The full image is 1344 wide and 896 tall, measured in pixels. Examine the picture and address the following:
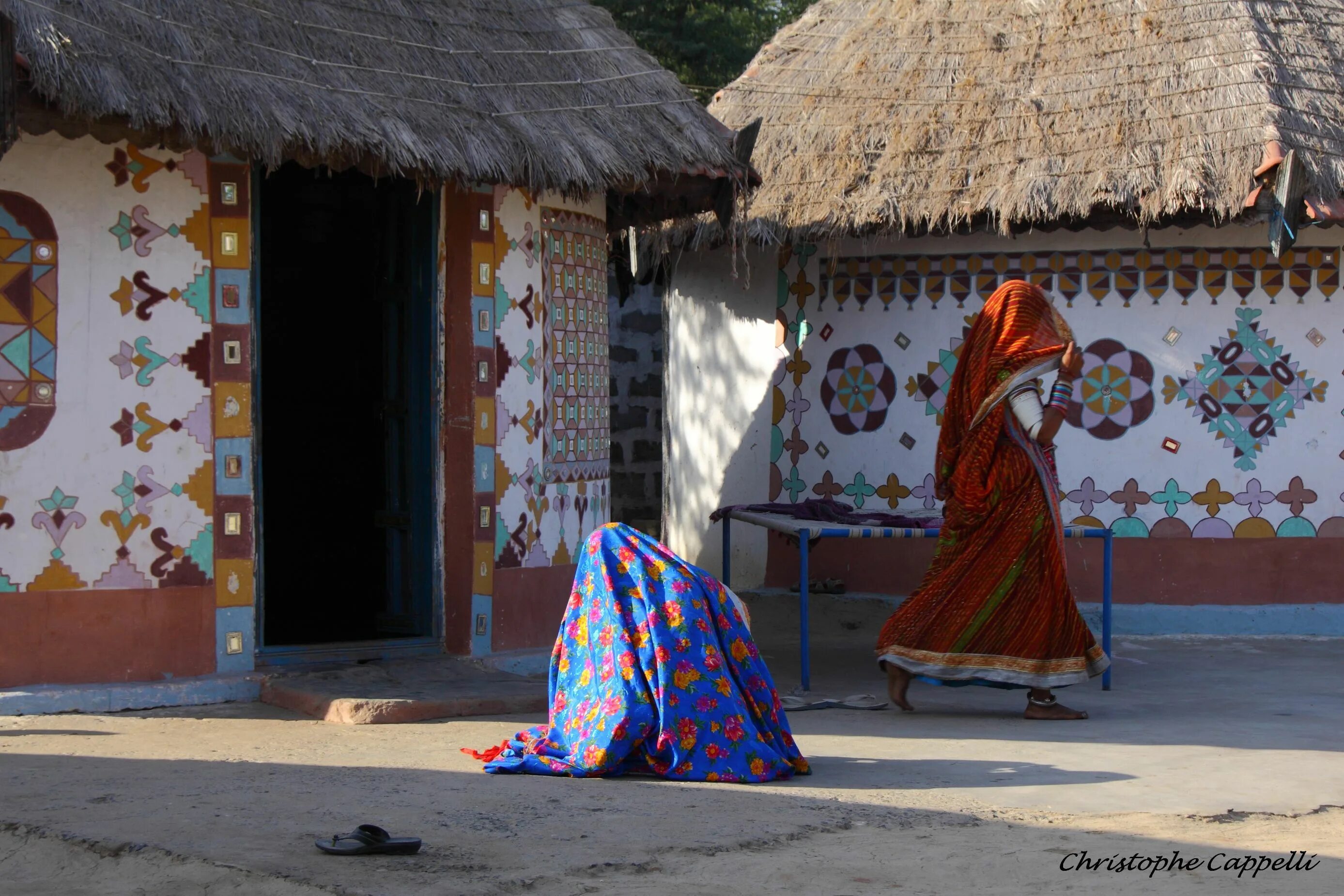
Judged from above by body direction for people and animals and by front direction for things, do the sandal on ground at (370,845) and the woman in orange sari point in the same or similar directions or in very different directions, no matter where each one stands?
very different directions

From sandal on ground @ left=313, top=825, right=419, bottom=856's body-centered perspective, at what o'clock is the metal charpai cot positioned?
The metal charpai cot is roughly at 4 o'clock from the sandal on ground.

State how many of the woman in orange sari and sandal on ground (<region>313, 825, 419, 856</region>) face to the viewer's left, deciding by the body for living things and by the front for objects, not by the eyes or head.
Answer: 1

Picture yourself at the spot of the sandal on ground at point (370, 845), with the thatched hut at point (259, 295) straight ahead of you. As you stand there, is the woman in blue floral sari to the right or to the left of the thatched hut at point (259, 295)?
right

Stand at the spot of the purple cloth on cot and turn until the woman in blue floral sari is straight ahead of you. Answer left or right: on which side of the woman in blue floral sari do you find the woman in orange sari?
left
